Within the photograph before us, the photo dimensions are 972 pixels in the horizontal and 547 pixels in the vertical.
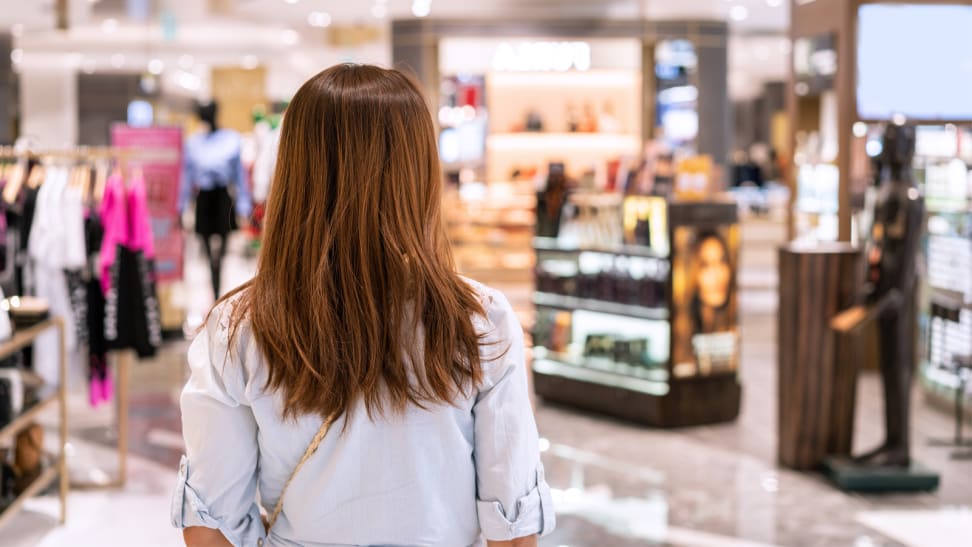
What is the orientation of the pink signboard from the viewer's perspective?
toward the camera

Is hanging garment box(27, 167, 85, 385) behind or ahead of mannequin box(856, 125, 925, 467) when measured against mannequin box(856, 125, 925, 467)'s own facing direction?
ahead

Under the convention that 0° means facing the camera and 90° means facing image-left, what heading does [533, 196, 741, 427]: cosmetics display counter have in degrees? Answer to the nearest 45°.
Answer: approximately 45°

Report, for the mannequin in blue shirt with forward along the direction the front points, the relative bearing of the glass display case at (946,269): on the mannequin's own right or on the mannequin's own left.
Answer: on the mannequin's own left

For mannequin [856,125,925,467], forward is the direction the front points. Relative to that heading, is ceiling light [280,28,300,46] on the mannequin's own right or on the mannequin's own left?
on the mannequin's own right

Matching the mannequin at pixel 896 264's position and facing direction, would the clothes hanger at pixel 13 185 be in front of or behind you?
in front

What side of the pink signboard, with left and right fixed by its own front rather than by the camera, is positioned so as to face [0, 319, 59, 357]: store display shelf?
front

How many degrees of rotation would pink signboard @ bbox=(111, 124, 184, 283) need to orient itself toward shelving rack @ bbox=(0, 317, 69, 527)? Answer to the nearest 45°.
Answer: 0° — it already faces it

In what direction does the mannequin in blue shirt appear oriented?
toward the camera

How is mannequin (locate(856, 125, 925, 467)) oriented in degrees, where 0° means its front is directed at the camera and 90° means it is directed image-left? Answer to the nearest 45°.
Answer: approximately 90°

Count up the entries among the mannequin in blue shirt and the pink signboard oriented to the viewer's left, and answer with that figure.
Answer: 0
